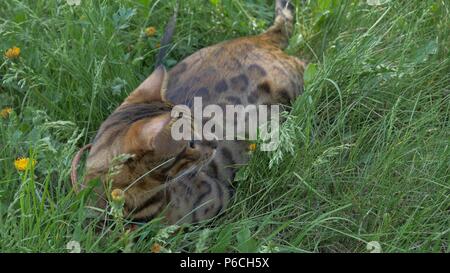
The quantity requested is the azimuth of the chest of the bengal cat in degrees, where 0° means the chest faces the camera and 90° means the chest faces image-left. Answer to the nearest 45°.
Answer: approximately 45°

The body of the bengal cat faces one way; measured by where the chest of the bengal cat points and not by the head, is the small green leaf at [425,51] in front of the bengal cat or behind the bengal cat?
behind

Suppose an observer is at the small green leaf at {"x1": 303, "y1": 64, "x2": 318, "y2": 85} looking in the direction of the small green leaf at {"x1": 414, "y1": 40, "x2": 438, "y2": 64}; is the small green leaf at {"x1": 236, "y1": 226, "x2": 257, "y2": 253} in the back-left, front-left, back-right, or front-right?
back-right

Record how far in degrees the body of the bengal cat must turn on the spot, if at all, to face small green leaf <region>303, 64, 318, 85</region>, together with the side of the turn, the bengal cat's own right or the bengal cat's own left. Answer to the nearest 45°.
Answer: approximately 180°

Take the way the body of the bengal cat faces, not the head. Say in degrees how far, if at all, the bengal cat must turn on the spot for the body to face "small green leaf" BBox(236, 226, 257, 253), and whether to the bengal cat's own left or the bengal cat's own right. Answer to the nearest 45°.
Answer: approximately 45° to the bengal cat's own left
